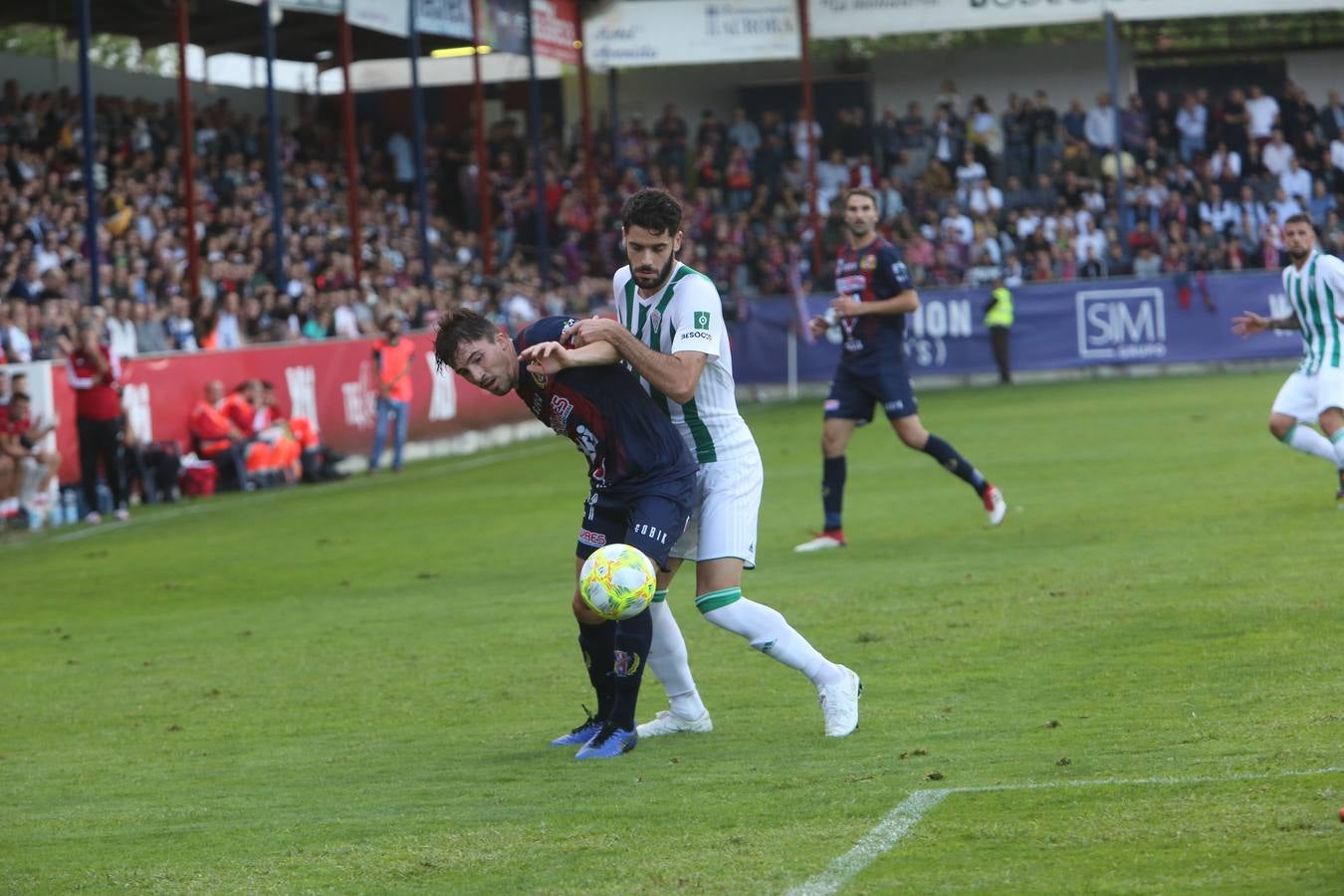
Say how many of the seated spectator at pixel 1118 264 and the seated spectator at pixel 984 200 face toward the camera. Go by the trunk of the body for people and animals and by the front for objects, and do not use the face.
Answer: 2

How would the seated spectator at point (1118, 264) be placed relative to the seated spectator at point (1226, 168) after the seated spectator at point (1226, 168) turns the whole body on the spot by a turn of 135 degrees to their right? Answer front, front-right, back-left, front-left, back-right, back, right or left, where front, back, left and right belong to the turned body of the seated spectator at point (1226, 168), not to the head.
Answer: left

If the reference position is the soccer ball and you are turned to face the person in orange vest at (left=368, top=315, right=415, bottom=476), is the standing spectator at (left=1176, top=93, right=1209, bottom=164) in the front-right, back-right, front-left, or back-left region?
front-right

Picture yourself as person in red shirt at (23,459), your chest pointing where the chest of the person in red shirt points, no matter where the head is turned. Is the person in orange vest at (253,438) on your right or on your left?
on your left

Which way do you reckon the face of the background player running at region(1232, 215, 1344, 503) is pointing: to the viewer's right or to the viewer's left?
to the viewer's left

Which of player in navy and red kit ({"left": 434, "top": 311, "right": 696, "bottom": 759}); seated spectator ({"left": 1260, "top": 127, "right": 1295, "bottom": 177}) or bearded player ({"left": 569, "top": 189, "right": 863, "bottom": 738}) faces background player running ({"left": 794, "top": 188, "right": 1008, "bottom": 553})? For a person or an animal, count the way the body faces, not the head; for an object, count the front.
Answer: the seated spectator

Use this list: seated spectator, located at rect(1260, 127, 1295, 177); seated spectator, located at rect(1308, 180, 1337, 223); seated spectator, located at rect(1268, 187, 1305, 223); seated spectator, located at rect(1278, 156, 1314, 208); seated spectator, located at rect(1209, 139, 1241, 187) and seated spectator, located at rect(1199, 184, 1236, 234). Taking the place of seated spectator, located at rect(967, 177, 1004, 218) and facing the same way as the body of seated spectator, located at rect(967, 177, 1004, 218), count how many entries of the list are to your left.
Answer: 6

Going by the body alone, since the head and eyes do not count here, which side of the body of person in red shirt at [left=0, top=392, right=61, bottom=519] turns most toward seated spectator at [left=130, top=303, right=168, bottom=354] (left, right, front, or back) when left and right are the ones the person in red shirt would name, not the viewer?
left

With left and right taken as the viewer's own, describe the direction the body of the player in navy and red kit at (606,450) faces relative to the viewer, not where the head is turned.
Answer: facing the viewer and to the left of the viewer

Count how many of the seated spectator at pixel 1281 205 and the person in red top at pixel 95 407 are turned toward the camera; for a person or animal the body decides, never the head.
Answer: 2

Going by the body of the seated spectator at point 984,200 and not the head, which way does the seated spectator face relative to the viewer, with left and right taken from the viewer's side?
facing the viewer

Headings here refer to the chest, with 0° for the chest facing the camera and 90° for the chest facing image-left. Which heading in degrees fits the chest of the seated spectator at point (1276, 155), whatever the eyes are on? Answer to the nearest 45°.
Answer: approximately 0°

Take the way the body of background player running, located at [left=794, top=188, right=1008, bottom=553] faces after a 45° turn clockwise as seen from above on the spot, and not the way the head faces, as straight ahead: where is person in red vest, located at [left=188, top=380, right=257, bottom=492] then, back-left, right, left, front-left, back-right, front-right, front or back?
front-right

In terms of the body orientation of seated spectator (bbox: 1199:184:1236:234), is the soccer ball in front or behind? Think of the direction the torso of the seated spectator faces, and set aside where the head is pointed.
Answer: in front

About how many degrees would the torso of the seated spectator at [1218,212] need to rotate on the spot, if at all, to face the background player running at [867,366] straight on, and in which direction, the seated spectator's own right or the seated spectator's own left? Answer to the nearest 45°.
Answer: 0° — they already face them
